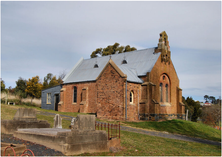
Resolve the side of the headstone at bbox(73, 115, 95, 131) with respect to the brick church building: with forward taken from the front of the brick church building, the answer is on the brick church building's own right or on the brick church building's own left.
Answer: on the brick church building's own right

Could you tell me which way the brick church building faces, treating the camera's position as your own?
facing the viewer and to the right of the viewer

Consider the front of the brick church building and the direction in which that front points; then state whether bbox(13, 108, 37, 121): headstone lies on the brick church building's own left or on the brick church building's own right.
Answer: on the brick church building's own right

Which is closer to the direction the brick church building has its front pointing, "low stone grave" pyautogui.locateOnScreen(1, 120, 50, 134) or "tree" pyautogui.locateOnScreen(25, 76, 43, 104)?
the low stone grave

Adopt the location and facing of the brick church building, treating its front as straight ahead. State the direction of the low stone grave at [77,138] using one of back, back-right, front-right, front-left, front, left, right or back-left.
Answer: front-right
